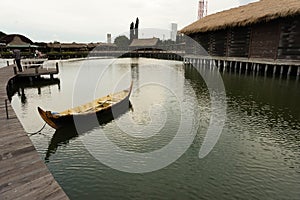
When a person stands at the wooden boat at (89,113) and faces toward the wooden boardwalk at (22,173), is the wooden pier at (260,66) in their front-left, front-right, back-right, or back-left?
back-left

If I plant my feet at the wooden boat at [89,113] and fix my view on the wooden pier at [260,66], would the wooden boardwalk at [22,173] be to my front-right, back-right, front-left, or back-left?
back-right
